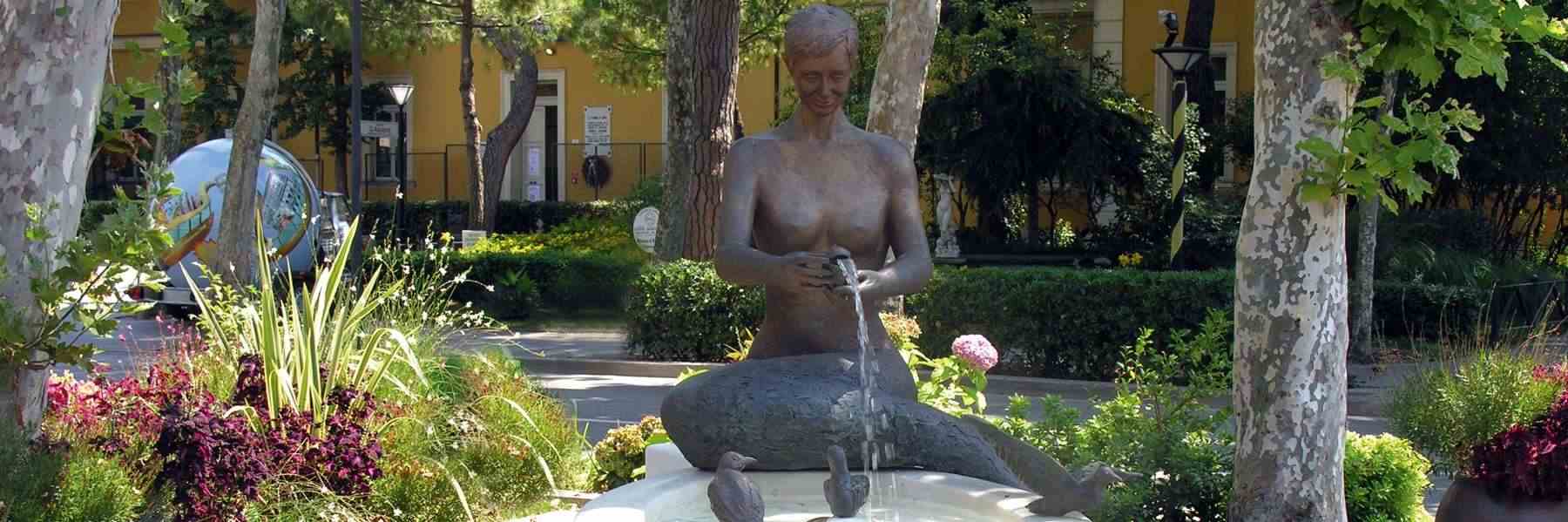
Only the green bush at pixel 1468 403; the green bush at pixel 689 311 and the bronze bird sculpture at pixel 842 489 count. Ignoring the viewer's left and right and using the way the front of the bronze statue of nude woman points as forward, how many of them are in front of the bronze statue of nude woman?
1

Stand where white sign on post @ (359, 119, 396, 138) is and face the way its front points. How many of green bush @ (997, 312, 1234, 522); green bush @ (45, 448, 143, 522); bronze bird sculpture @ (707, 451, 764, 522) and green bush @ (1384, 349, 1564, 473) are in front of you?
4

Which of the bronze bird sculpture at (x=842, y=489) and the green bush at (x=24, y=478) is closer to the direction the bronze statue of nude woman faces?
the bronze bird sculpture

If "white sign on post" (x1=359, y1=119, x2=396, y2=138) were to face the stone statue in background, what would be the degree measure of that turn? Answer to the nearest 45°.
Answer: approximately 45° to its left

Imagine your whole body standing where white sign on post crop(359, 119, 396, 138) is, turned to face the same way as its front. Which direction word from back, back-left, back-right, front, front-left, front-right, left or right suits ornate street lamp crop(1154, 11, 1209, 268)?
front-left

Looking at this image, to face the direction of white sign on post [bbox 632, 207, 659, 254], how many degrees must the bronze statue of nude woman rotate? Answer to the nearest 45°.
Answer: approximately 180°

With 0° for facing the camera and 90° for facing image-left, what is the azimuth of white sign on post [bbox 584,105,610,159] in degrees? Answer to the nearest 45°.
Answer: approximately 0°

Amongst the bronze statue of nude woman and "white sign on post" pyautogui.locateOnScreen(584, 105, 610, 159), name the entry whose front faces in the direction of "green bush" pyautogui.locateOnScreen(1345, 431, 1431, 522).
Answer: the white sign on post

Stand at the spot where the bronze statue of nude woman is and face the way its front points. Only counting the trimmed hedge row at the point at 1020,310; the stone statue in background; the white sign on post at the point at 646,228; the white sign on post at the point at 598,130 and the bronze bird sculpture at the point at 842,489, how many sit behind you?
4

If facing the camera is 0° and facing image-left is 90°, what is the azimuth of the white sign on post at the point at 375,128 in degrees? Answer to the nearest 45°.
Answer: approximately 0°

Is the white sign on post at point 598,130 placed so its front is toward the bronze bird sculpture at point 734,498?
yes

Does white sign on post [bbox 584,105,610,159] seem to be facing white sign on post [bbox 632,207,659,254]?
yes
